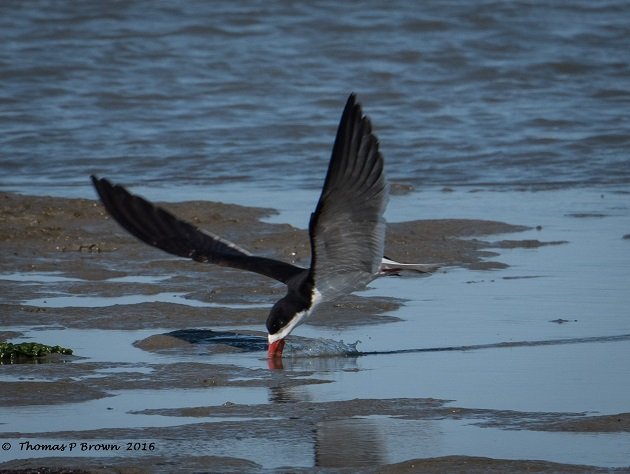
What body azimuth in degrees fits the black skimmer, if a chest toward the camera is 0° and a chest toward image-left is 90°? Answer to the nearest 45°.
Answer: approximately 45°
